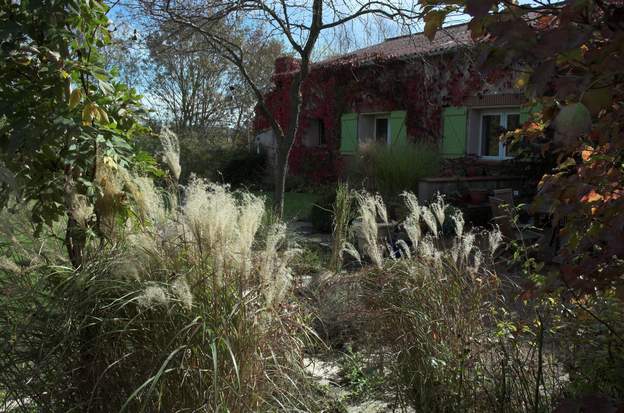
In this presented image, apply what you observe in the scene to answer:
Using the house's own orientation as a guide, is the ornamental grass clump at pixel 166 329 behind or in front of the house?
in front

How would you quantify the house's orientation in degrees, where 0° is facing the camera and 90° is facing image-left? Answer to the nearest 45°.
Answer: approximately 45°
